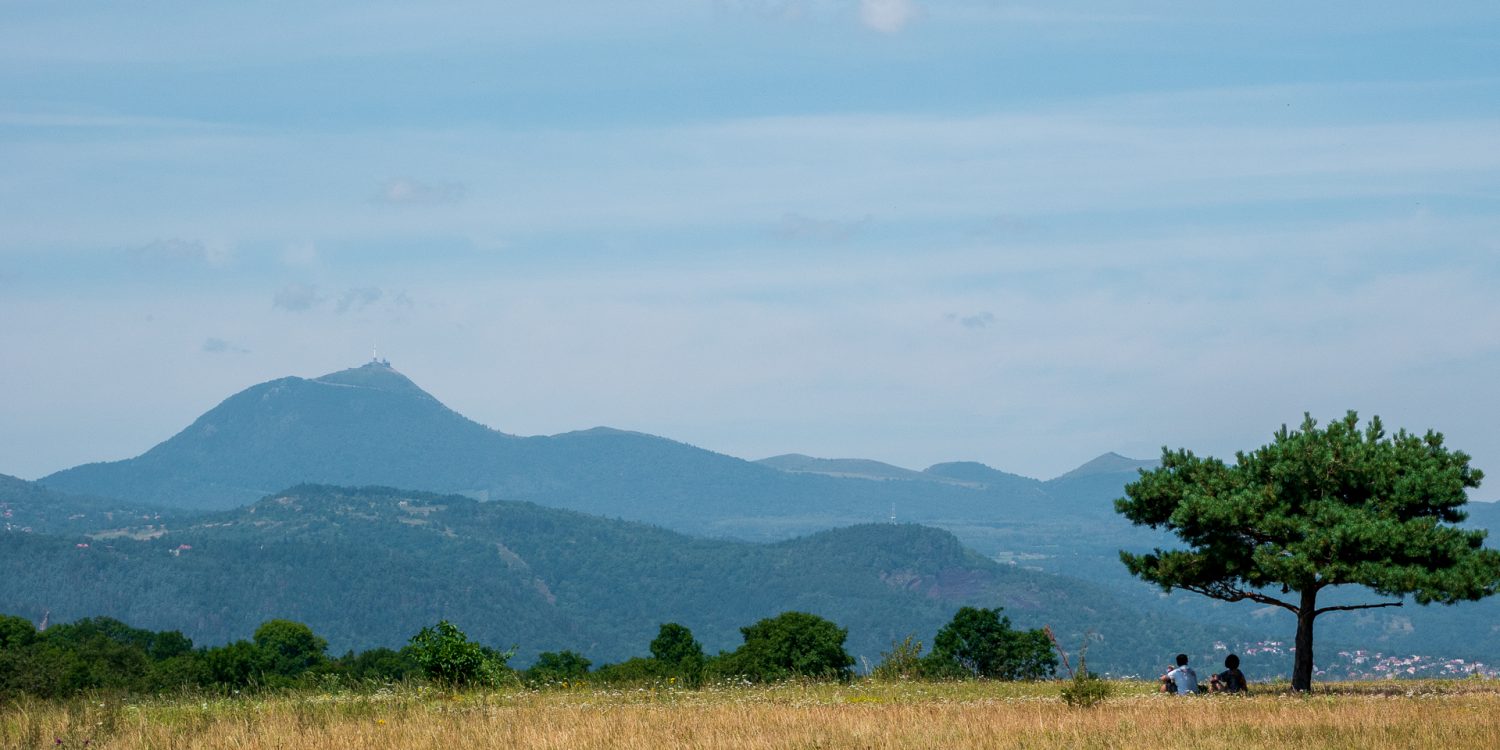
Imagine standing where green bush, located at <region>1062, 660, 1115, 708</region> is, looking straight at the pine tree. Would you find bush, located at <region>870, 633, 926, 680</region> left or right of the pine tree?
left

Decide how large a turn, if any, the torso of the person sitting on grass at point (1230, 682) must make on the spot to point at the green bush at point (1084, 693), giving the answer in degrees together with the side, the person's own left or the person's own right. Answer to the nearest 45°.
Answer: approximately 135° to the person's own left

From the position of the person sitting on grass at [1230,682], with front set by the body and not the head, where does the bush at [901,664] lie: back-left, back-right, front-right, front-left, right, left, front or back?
front-left

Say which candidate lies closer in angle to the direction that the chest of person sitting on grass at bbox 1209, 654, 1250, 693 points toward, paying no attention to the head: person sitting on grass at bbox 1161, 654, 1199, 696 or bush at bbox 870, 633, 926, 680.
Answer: the bush

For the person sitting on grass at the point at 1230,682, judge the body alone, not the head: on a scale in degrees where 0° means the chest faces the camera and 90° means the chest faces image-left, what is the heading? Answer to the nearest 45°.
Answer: approximately 180°

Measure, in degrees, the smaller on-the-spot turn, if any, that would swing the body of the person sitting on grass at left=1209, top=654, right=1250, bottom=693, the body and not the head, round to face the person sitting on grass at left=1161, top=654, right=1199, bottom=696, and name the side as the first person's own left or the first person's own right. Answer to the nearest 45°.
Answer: approximately 90° to the first person's own left
